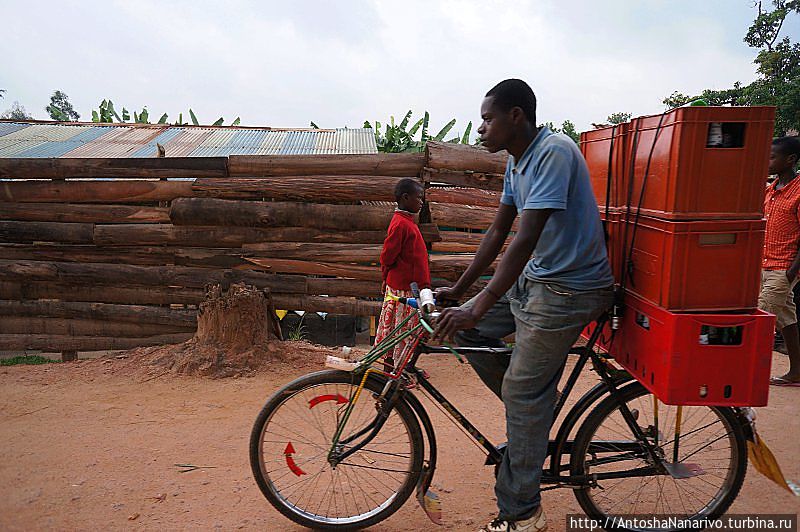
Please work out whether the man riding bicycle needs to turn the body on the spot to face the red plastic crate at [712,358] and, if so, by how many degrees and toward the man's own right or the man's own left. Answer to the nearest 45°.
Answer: approximately 180°

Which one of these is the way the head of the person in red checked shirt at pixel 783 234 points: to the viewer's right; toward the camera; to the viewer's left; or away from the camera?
to the viewer's left

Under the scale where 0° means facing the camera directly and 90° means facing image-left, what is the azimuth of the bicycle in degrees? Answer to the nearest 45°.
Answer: approximately 90°

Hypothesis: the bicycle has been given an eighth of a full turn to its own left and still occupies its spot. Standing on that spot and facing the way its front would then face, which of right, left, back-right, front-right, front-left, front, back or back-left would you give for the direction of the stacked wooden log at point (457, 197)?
back-right

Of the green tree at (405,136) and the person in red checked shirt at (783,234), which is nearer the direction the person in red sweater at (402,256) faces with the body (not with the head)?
the person in red checked shirt

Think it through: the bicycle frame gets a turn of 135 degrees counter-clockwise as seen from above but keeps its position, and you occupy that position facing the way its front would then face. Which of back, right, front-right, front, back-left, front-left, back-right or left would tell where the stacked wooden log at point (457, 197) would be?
back-left
